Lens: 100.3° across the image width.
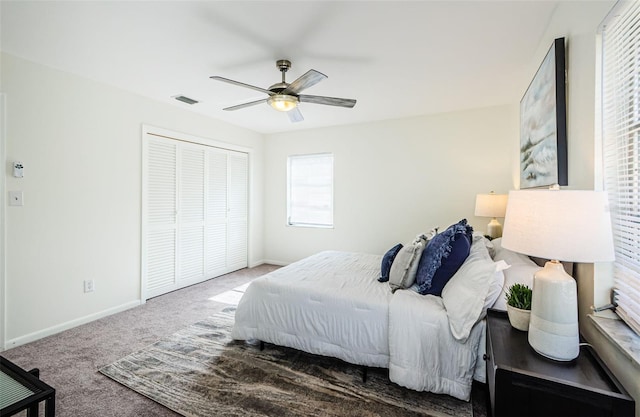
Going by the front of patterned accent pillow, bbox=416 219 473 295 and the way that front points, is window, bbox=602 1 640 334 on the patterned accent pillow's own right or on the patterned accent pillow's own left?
on the patterned accent pillow's own left

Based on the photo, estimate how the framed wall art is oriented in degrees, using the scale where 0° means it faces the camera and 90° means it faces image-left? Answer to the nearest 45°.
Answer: approximately 90°

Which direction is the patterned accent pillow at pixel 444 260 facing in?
to the viewer's left

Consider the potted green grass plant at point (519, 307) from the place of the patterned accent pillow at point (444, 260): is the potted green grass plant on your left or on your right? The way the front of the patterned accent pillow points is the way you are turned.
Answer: on your left

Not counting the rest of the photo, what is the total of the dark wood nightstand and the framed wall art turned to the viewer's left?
2

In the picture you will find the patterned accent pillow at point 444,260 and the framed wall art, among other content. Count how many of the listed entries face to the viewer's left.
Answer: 2

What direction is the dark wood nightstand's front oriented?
to the viewer's left
